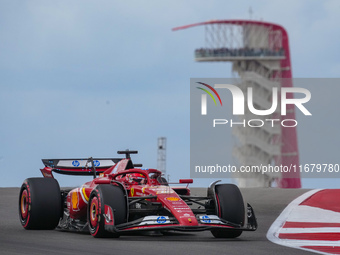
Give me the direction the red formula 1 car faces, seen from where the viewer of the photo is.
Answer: facing the viewer and to the right of the viewer
